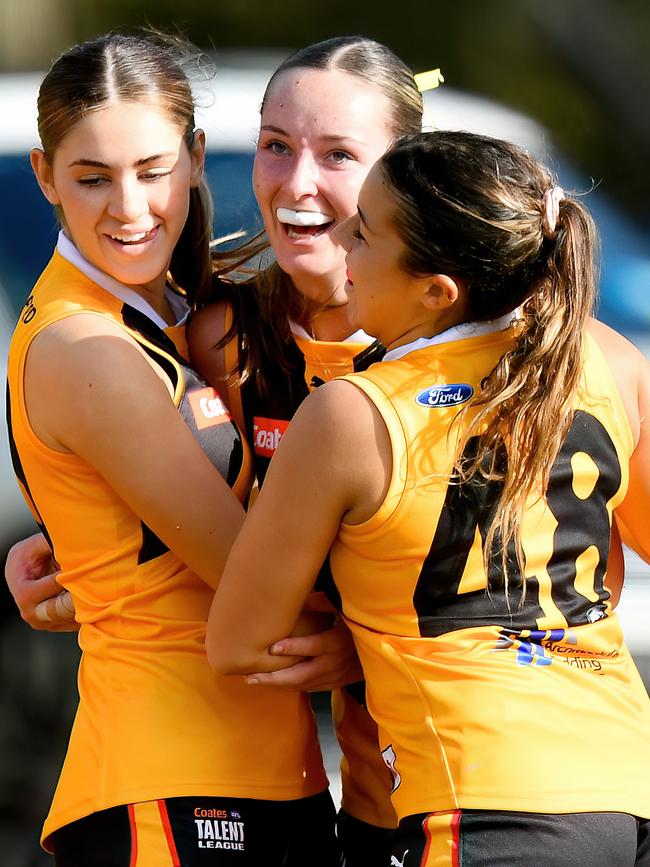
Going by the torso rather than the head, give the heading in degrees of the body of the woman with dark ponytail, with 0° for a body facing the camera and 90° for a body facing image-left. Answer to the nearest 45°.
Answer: approximately 135°

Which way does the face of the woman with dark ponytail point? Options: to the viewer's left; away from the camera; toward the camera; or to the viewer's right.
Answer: to the viewer's left

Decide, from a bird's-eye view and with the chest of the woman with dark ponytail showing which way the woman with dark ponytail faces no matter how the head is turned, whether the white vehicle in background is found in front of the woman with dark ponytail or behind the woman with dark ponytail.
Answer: in front
